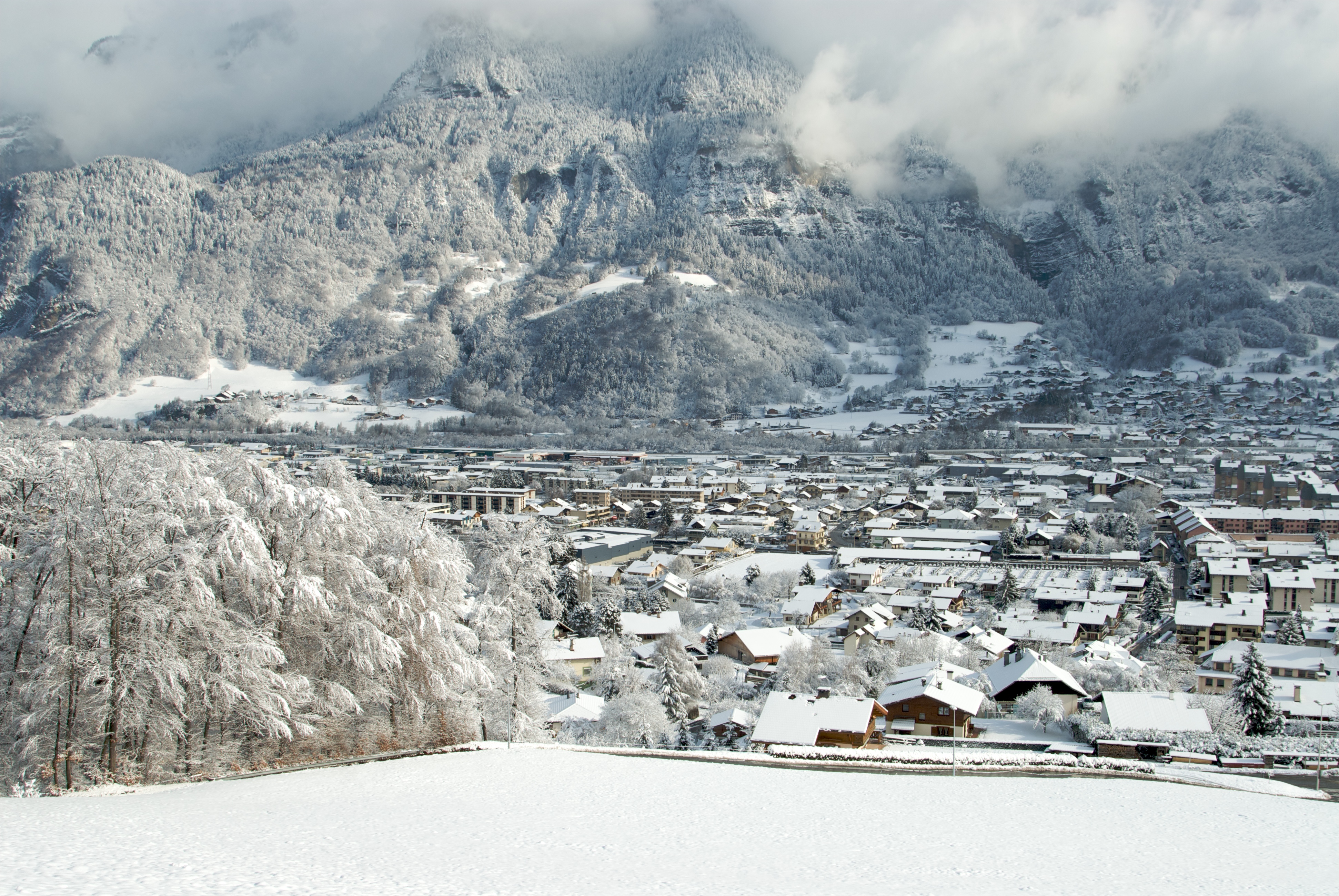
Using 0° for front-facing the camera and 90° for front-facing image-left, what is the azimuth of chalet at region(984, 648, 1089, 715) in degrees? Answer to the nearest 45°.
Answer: approximately 0°

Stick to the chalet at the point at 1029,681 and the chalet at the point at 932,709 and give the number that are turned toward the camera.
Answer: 2

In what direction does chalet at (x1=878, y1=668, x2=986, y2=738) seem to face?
toward the camera

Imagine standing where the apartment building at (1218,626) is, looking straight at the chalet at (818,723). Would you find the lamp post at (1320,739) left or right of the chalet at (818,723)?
left

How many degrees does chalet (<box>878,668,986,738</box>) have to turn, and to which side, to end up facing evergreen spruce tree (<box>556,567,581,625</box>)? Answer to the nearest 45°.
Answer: approximately 135° to its right

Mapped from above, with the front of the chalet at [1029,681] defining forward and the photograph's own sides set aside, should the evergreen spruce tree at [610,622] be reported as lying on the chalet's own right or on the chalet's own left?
on the chalet's own right

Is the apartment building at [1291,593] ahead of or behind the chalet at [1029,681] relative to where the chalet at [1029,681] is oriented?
behind

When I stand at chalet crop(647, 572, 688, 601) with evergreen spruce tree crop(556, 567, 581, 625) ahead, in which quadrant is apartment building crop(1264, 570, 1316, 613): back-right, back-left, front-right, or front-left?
back-left

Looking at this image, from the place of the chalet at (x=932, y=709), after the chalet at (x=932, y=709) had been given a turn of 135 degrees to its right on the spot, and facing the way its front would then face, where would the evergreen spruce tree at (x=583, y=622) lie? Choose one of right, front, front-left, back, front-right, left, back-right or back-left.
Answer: front

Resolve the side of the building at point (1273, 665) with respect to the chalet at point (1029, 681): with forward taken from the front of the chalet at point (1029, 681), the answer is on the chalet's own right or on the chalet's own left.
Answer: on the chalet's own left

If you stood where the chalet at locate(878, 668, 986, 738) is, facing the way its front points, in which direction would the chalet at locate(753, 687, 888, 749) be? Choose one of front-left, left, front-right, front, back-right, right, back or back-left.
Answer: front-right

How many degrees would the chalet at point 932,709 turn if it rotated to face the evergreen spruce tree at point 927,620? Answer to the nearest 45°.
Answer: approximately 180°

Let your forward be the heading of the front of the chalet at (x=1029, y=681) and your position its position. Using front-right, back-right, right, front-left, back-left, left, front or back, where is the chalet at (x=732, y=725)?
front-right

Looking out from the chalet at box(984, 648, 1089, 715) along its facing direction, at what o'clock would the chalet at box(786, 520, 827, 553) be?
the chalet at box(786, 520, 827, 553) is roughly at 5 o'clock from the chalet at box(984, 648, 1089, 715).

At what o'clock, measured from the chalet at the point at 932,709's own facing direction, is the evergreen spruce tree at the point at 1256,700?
The evergreen spruce tree is roughly at 9 o'clock from the chalet.
